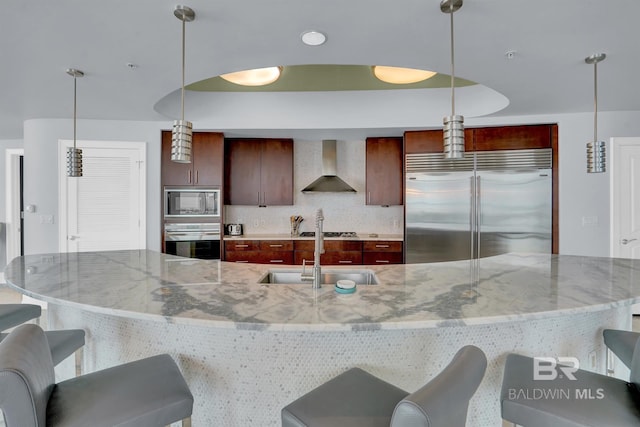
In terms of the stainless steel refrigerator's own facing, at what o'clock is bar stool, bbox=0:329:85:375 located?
The bar stool is roughly at 1 o'clock from the stainless steel refrigerator.

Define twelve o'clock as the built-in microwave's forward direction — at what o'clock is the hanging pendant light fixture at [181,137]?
The hanging pendant light fixture is roughly at 12 o'clock from the built-in microwave.

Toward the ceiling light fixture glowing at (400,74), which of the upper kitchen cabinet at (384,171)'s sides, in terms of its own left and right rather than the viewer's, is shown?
front

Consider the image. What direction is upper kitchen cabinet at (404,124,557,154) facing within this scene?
toward the camera

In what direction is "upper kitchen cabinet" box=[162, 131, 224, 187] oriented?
toward the camera

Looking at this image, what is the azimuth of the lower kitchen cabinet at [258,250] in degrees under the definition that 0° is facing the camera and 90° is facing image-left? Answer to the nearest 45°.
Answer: approximately 0°

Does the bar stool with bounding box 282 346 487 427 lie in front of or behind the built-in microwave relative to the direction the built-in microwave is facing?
in front

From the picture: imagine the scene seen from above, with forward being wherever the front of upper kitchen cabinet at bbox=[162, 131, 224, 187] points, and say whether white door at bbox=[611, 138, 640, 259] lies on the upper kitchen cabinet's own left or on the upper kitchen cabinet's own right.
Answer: on the upper kitchen cabinet's own left
